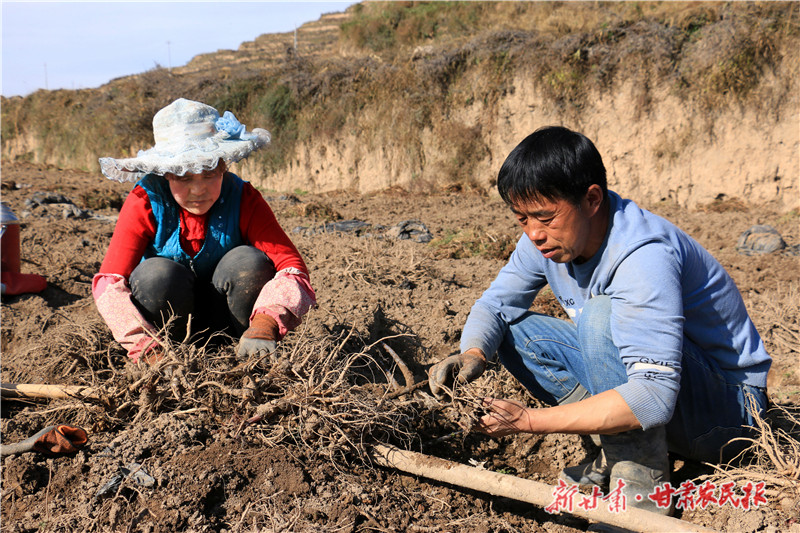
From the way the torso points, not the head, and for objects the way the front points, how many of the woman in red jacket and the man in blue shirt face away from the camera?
0

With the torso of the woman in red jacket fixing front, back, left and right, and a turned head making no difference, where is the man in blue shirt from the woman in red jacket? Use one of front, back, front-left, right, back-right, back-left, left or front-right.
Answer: front-left

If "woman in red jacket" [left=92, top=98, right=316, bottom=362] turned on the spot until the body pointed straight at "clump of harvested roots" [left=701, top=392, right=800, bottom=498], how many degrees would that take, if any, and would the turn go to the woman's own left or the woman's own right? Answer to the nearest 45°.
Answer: approximately 45° to the woman's own left

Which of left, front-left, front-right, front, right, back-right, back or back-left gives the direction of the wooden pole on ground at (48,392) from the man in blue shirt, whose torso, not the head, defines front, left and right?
front-right

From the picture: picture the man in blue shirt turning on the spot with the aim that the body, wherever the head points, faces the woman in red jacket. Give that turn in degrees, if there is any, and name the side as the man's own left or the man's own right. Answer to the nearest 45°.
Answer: approximately 45° to the man's own right

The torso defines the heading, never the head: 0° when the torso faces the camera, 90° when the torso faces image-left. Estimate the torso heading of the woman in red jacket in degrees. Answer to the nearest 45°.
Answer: approximately 0°

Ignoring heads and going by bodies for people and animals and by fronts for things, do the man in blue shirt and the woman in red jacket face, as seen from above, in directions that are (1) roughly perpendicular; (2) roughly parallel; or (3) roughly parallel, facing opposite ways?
roughly perpendicular
